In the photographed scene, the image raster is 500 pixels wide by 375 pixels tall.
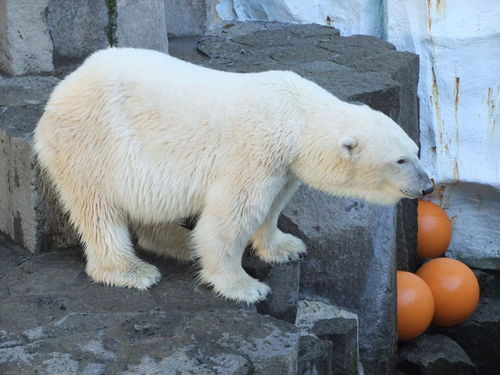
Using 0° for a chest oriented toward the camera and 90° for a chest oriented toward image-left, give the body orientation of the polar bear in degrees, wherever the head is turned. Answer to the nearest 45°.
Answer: approximately 270°

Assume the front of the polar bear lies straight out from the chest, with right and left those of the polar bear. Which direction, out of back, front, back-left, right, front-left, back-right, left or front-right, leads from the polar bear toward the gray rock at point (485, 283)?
front-left

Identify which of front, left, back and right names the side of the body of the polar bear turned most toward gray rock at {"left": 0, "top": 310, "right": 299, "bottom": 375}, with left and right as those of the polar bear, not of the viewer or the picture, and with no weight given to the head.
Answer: right

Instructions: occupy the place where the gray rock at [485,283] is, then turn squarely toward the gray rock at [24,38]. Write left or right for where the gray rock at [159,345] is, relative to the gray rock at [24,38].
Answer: left

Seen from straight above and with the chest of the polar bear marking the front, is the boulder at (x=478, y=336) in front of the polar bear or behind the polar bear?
in front

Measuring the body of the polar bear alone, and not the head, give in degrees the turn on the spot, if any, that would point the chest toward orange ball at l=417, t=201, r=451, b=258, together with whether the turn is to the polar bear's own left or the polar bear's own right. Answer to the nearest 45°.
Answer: approximately 45° to the polar bear's own left

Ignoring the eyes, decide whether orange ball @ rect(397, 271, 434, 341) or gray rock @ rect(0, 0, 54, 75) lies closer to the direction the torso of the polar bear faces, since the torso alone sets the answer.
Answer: the orange ball
